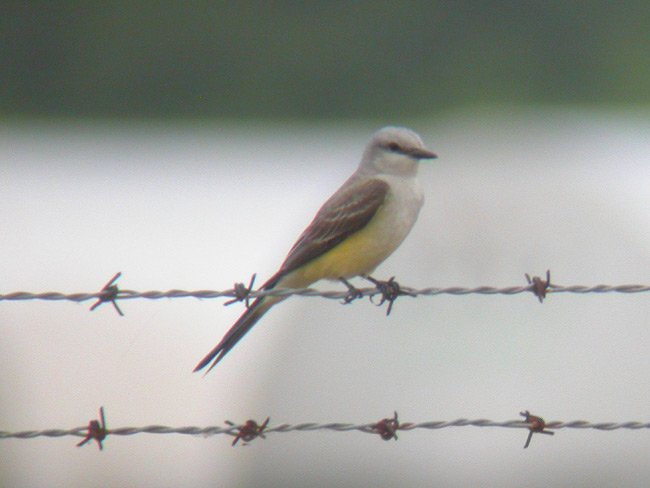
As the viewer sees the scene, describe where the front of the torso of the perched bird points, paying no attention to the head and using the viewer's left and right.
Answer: facing to the right of the viewer
